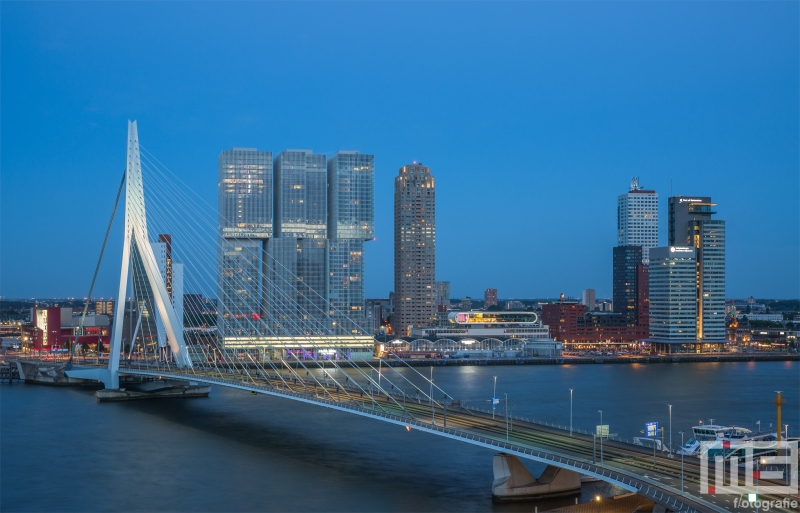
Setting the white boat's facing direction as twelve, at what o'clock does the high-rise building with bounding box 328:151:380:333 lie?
The high-rise building is roughly at 2 o'clock from the white boat.

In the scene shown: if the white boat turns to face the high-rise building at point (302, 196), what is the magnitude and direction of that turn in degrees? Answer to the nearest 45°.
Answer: approximately 45° to its right

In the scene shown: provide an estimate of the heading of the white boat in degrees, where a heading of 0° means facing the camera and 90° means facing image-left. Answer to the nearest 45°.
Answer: approximately 90°

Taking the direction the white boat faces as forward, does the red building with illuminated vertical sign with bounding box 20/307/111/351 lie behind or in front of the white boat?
in front

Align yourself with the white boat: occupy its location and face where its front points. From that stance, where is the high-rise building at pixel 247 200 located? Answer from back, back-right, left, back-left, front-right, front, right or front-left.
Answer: front-right

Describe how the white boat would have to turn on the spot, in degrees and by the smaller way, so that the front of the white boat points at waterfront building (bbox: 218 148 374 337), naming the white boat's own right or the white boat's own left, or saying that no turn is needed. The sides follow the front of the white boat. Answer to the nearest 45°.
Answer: approximately 45° to the white boat's own right
